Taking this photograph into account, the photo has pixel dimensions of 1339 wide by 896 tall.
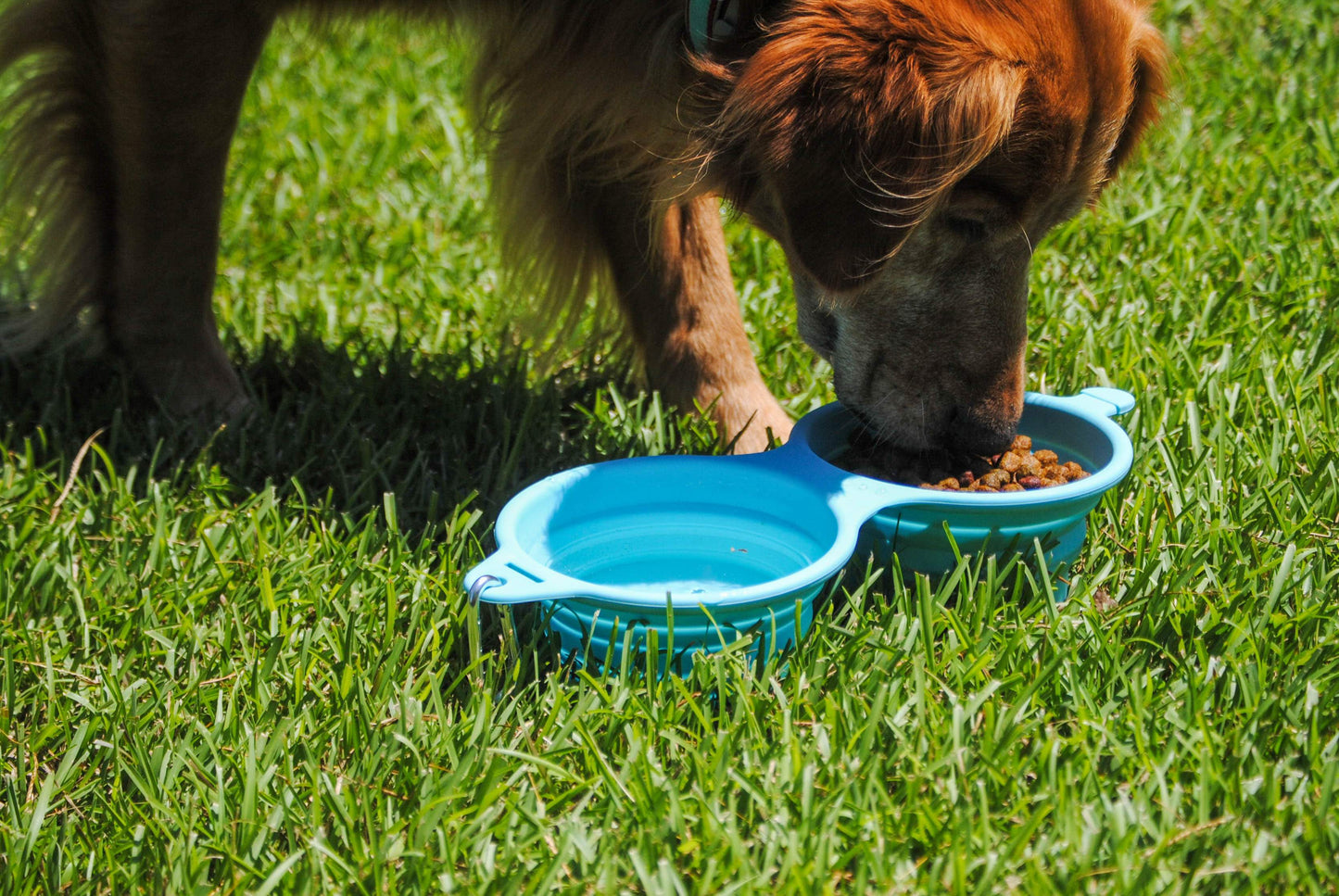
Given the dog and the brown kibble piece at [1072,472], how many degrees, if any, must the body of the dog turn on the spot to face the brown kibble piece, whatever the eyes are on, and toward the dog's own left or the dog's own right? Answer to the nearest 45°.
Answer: approximately 45° to the dog's own right

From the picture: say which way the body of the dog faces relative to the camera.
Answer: to the viewer's right
